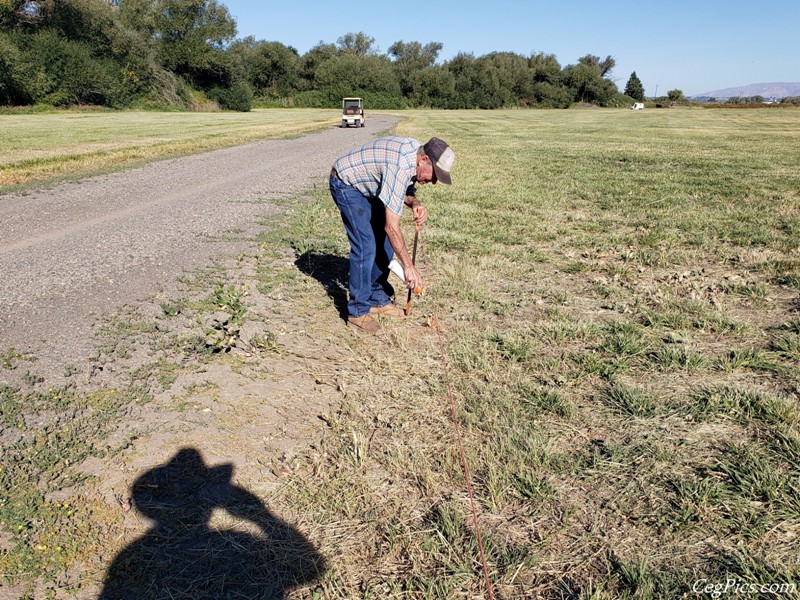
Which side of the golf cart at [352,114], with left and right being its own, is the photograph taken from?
front

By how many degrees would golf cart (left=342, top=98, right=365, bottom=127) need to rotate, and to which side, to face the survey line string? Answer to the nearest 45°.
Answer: approximately 180°
